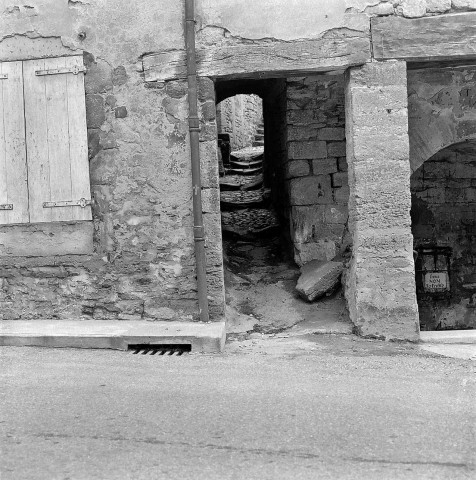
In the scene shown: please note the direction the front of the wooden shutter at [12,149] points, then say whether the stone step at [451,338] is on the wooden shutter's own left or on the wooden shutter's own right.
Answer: on the wooden shutter's own left

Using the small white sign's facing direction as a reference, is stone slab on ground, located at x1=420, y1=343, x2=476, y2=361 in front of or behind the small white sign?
in front

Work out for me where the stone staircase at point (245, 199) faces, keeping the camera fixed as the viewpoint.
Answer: facing the viewer

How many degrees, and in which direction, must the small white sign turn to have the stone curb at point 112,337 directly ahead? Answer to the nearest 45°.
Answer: approximately 45° to its right

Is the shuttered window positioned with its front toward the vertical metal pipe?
no

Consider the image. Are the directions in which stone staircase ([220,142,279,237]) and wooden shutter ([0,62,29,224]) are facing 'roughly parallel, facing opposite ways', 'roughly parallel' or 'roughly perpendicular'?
roughly parallel

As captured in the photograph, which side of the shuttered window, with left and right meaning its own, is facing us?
front

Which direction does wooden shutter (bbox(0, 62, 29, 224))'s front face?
toward the camera

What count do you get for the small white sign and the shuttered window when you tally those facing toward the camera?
2

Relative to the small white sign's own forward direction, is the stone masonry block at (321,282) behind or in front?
in front

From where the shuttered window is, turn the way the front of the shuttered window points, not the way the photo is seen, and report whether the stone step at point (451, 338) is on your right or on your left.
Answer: on your left

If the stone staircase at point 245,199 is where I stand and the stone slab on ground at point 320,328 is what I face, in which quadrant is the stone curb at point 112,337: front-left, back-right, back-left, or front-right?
front-right

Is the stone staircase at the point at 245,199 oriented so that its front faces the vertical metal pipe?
yes

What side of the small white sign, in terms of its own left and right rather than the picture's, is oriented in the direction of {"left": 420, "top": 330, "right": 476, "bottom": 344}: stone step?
front

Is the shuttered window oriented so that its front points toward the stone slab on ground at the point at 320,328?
no

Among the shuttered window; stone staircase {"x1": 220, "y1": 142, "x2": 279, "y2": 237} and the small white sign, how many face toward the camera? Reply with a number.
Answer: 3
